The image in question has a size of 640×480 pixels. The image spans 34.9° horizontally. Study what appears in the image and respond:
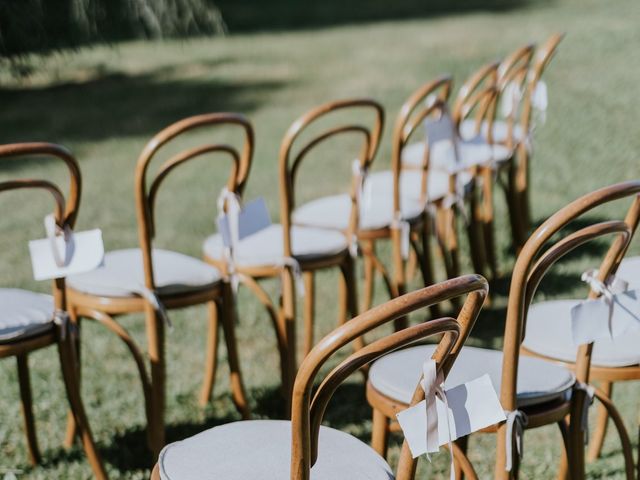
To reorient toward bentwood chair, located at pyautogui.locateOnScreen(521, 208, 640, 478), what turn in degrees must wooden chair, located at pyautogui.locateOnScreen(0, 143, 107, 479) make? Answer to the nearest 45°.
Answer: approximately 135° to its right

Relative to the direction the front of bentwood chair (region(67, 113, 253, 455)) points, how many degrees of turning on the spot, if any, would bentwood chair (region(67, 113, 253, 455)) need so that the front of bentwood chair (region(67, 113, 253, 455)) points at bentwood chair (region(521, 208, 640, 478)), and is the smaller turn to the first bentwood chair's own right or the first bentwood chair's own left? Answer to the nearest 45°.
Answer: approximately 180°

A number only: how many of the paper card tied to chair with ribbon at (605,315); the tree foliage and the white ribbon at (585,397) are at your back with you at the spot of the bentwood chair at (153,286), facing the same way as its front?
2

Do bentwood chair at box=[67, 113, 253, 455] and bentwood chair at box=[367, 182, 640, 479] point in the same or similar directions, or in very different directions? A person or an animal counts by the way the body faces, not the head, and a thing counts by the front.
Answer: same or similar directions

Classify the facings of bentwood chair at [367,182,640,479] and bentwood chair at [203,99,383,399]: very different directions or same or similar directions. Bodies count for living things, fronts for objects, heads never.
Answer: same or similar directions

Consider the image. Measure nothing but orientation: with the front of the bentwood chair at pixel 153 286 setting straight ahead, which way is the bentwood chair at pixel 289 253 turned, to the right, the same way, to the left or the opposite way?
the same way

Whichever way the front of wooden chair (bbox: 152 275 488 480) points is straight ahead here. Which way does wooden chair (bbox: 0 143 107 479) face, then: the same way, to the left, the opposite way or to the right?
the same way

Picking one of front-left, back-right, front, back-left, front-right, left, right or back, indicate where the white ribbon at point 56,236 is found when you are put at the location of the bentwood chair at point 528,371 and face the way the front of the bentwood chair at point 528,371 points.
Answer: front-left

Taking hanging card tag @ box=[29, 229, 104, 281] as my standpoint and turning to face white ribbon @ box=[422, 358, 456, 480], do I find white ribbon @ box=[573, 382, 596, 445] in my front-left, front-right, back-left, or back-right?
front-left

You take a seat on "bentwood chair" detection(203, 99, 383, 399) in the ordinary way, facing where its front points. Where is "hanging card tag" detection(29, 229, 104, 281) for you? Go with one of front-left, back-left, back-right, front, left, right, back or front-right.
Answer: left

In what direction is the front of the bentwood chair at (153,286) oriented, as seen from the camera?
facing away from the viewer and to the left of the viewer

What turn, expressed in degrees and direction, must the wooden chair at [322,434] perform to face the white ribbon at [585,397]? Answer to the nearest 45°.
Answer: approximately 90° to its right

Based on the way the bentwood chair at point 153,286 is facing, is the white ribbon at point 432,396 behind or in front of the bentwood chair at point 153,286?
behind

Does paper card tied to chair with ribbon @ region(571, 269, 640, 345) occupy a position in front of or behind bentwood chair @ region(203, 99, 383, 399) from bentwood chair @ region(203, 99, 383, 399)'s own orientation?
behind

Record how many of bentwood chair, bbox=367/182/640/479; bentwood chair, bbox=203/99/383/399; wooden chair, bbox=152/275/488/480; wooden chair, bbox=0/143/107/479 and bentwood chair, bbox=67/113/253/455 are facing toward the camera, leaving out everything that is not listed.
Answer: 0
